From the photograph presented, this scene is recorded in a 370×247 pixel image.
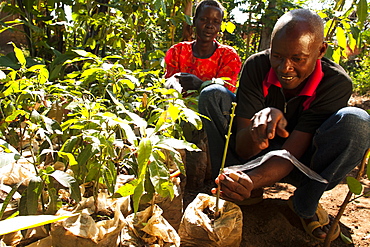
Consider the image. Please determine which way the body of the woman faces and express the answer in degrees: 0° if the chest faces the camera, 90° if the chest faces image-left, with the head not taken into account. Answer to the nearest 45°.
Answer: approximately 0°

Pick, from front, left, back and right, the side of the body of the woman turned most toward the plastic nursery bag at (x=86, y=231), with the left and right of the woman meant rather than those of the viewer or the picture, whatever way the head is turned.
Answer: front

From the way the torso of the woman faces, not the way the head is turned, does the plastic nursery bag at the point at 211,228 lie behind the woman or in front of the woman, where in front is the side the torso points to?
in front

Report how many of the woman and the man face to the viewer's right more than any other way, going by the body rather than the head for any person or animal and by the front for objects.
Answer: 0

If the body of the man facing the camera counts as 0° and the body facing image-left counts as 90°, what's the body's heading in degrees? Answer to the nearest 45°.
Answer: approximately 45°

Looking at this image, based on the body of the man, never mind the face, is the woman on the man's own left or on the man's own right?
on the man's own right

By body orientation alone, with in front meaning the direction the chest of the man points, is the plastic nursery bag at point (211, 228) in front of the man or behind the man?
in front
